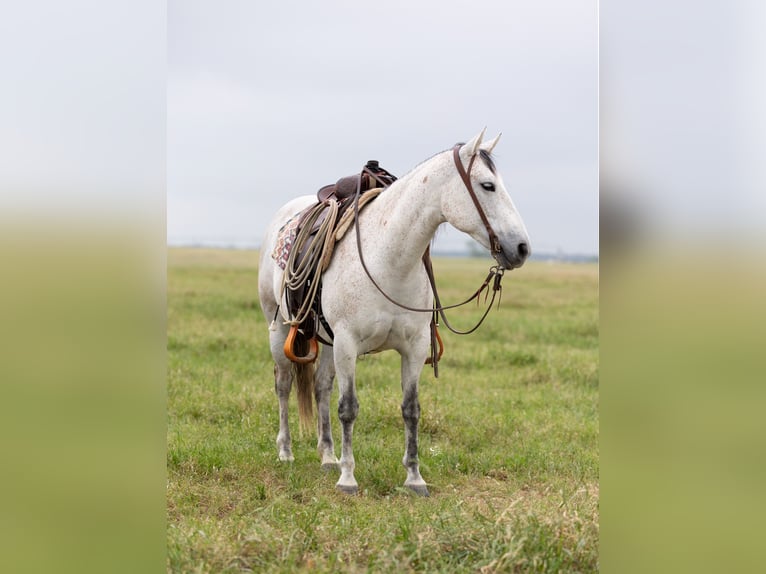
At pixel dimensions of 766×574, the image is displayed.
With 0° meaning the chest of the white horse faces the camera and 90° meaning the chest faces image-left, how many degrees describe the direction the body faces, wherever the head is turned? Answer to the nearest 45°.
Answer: approximately 315°
